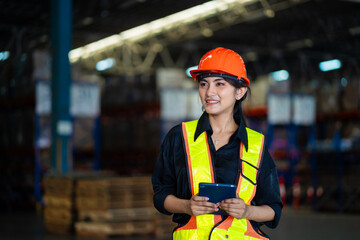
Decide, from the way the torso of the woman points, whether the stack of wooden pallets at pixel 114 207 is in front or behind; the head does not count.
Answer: behind

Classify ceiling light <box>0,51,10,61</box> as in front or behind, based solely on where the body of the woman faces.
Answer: behind

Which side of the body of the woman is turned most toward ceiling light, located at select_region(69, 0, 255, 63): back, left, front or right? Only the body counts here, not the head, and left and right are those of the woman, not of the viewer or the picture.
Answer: back

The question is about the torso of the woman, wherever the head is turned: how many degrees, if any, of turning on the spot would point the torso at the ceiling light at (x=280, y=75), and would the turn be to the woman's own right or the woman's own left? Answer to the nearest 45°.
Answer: approximately 180°

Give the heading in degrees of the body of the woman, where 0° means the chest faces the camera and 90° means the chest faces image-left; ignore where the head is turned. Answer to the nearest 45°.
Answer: approximately 0°

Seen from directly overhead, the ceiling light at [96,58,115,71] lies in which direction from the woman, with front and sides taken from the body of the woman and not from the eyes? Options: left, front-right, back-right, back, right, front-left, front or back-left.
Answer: back
